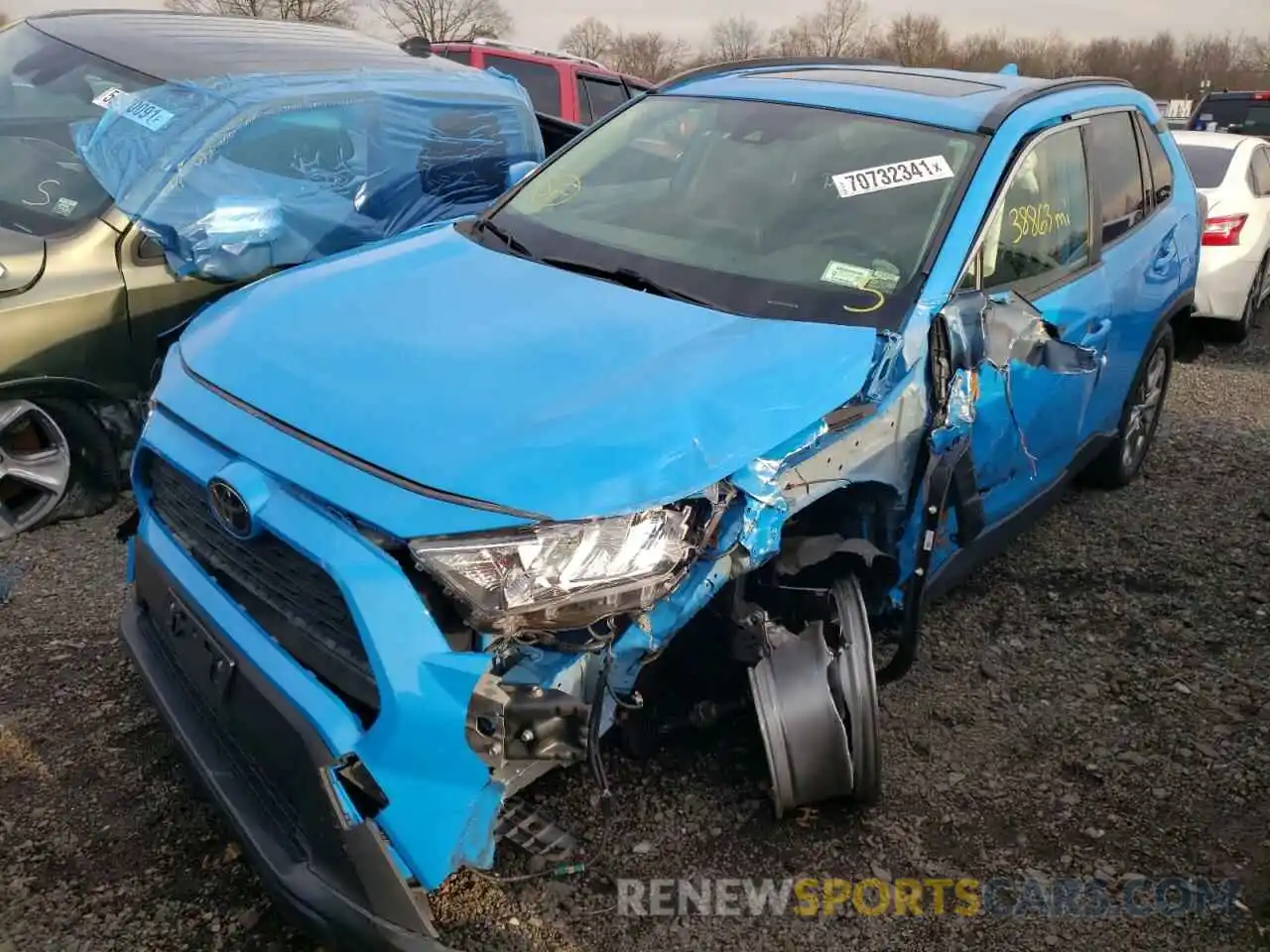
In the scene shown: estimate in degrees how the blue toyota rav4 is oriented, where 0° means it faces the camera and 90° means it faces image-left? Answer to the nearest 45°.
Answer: approximately 45°

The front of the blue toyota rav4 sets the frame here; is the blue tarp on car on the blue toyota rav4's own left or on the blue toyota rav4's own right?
on the blue toyota rav4's own right

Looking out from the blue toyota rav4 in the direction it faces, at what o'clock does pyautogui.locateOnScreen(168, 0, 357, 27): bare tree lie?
The bare tree is roughly at 4 o'clock from the blue toyota rav4.

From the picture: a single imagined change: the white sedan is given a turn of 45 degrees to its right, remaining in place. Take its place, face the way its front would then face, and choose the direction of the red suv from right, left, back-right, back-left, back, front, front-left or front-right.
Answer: back

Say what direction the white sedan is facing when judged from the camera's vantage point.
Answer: facing away from the viewer and to the right of the viewer

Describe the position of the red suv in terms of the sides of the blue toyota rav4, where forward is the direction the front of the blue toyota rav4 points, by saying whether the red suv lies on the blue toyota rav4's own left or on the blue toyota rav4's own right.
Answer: on the blue toyota rav4's own right

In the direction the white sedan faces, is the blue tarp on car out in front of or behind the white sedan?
behind
